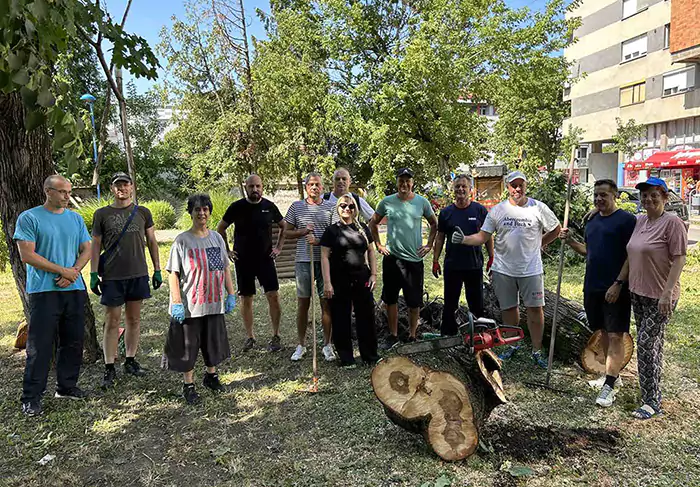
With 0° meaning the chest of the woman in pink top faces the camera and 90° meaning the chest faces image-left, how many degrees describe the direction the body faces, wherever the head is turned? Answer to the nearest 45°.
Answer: approximately 45°

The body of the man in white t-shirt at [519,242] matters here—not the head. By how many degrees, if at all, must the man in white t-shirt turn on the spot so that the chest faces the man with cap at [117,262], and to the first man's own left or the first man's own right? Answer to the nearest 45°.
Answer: approximately 90° to the first man's own right

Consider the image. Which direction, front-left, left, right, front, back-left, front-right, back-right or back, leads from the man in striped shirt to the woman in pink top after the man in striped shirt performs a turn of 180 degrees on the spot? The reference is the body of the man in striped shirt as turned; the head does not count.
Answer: back-right

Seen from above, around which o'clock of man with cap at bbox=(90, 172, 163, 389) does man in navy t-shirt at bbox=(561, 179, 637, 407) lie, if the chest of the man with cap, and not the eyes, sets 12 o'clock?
The man in navy t-shirt is roughly at 10 o'clock from the man with cap.

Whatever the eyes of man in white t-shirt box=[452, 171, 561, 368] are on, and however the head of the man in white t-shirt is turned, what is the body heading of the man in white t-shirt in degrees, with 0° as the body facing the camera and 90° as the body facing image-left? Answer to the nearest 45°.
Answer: approximately 0°

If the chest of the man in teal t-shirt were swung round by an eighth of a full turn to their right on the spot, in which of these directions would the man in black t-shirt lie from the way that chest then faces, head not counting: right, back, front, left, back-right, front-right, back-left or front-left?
front-right

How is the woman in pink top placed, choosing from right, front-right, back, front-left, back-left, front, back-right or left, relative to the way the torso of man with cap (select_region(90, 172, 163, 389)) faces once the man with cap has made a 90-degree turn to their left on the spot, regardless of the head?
front-right
